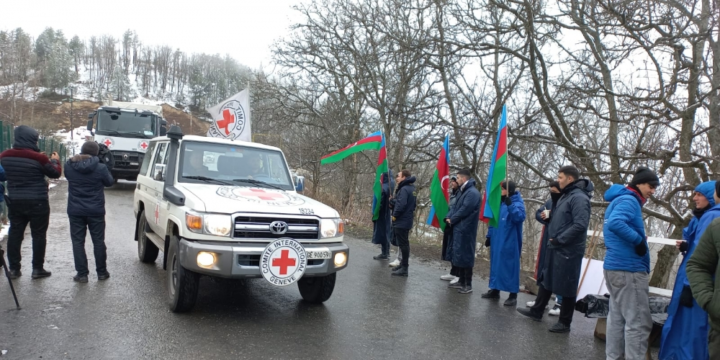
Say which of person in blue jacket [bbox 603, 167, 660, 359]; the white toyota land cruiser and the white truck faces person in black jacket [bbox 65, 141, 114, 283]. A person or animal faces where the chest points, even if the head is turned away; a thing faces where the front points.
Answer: the white truck

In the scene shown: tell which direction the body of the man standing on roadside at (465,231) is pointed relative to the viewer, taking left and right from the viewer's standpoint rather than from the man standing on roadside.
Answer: facing to the left of the viewer

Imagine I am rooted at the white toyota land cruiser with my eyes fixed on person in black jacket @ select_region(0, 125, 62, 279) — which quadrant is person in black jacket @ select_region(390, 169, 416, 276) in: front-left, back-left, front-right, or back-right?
back-right

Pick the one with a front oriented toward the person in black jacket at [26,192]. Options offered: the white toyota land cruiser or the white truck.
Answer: the white truck

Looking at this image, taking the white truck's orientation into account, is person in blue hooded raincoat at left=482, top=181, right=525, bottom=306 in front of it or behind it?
in front

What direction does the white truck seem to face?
toward the camera

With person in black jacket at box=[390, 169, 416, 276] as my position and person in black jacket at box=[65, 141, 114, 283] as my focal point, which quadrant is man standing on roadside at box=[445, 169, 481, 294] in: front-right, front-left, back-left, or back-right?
back-left

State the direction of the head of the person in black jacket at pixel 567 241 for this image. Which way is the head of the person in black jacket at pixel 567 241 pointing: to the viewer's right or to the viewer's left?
to the viewer's left

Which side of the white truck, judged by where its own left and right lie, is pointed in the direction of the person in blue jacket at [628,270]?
front

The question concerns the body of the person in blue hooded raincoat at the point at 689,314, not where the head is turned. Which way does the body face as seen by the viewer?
to the viewer's left

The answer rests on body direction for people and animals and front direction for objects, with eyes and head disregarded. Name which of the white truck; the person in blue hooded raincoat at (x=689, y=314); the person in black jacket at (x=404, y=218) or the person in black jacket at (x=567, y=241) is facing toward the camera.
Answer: the white truck
